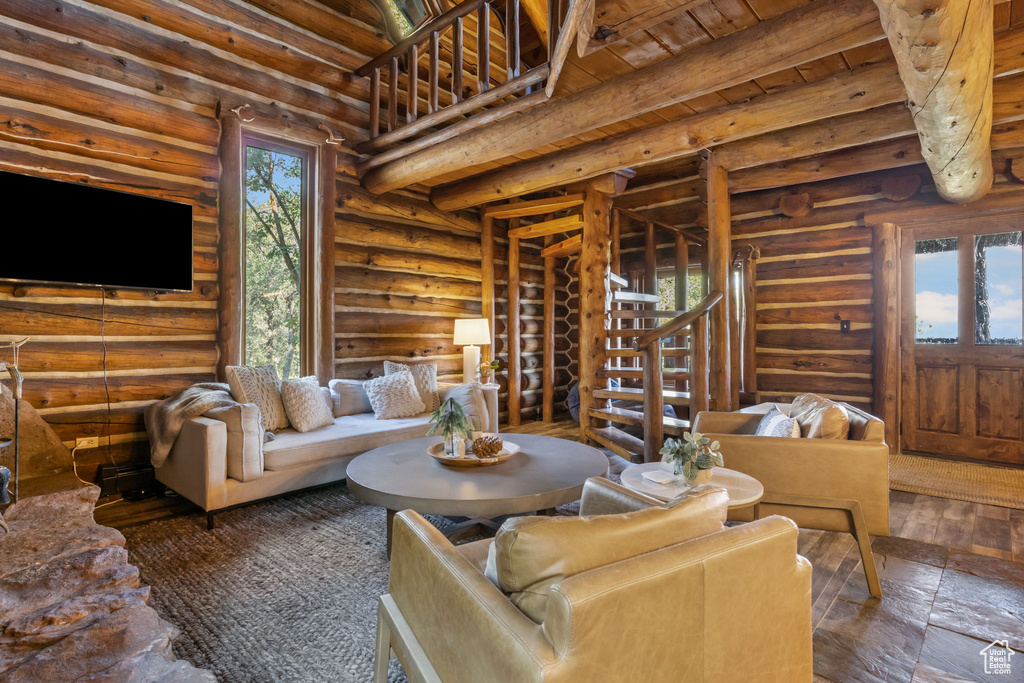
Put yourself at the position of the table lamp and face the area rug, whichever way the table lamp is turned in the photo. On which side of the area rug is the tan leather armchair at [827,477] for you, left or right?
left

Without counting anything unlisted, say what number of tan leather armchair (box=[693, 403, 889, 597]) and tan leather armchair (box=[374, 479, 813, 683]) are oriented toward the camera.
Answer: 0

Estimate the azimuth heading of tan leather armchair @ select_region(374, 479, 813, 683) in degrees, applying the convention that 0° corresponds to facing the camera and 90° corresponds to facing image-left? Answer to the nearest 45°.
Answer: approximately 135°

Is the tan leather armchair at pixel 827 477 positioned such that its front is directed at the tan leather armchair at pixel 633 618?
no

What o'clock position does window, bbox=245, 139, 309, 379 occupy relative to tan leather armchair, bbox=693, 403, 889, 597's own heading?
The window is roughly at 12 o'clock from the tan leather armchair.

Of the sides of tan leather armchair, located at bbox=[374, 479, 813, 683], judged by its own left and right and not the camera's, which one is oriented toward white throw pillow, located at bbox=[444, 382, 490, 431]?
front

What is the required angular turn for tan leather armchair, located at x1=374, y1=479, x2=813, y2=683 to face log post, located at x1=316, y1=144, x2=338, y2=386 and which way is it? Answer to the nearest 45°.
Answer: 0° — it already faces it

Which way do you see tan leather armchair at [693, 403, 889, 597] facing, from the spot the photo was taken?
facing to the left of the viewer

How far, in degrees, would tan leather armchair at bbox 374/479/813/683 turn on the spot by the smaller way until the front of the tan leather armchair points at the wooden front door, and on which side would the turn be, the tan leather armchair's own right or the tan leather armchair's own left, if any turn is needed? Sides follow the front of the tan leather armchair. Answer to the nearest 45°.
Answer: approximately 90° to the tan leather armchair's own right

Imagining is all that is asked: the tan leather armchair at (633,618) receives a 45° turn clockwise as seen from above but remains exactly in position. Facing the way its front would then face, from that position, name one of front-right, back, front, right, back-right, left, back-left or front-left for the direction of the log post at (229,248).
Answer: front-left
